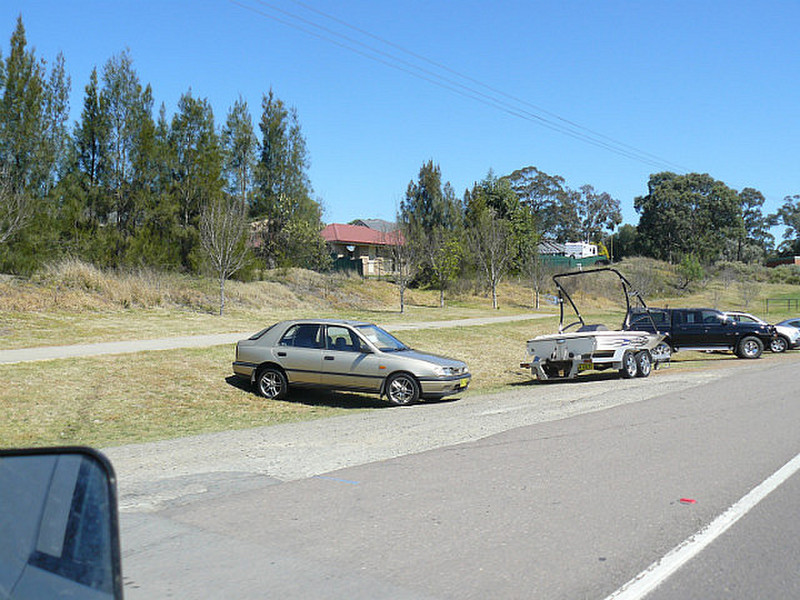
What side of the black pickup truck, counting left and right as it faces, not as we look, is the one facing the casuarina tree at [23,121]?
back

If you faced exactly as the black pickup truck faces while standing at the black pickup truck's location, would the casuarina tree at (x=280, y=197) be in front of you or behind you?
behind

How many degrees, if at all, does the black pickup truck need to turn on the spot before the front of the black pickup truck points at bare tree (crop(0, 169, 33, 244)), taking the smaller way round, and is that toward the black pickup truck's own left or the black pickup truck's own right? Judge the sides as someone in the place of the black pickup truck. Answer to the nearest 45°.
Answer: approximately 180°

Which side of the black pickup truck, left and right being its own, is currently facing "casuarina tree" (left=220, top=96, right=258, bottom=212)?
back

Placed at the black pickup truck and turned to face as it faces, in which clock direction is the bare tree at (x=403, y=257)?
The bare tree is roughly at 7 o'clock from the black pickup truck.

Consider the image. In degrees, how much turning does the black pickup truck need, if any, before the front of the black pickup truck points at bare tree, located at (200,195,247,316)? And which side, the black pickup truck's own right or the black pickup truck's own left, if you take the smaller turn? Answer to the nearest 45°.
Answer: approximately 180°

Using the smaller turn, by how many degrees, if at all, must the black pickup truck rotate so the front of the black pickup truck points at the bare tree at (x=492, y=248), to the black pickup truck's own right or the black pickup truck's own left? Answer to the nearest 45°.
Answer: approximately 135° to the black pickup truck's own left

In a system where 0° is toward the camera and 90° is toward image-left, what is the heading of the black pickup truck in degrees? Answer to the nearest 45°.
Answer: approximately 270°

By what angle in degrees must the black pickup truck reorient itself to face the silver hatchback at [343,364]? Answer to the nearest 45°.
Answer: approximately 135° to its right

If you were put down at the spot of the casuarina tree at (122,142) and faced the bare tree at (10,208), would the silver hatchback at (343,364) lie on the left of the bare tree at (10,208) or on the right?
left

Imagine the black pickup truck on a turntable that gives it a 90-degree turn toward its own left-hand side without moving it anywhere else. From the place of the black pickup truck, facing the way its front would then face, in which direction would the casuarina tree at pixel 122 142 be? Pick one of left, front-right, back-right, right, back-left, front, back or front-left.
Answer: left
